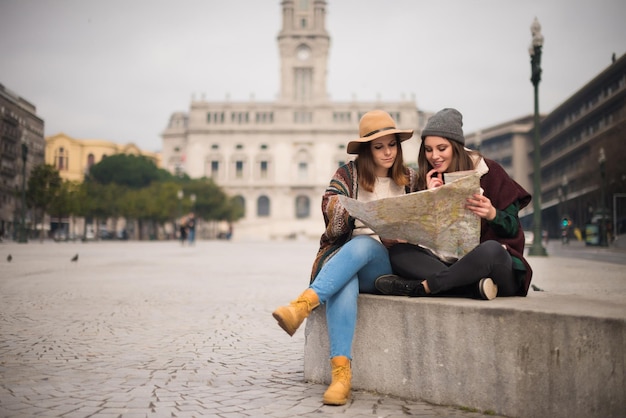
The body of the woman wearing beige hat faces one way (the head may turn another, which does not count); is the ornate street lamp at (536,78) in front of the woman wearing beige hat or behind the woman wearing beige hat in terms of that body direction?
behind

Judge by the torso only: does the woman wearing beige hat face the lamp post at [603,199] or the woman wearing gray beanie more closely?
the woman wearing gray beanie

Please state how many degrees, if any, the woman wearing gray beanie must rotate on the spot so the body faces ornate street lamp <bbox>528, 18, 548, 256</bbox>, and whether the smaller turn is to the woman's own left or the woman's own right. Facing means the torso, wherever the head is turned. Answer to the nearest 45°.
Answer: approximately 135° to the woman's own right

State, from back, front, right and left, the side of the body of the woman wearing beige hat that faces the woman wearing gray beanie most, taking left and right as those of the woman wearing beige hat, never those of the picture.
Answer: left

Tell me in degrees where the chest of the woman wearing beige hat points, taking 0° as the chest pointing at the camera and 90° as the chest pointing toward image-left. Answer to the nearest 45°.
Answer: approximately 0°

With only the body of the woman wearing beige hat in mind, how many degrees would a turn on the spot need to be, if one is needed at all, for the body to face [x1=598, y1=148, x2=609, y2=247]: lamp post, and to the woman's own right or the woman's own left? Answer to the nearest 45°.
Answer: approximately 135° to the woman's own left

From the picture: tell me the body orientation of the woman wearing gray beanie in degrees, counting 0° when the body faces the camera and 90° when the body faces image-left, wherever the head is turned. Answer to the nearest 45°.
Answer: approximately 45°

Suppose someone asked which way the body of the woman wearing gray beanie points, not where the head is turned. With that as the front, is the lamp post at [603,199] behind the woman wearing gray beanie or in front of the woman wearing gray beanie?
behind
